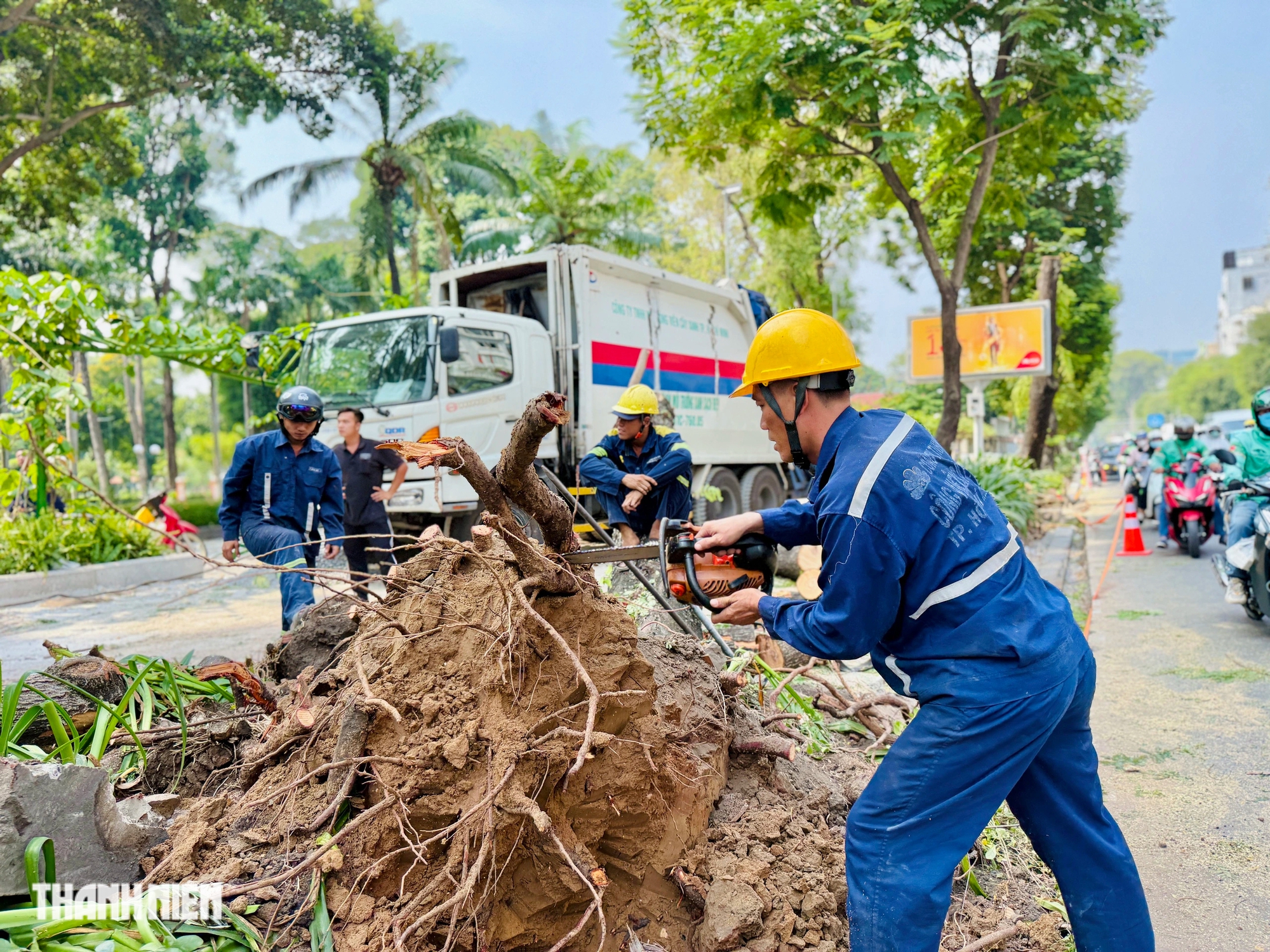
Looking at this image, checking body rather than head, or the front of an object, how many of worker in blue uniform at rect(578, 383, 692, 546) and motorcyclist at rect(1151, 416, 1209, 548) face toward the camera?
2

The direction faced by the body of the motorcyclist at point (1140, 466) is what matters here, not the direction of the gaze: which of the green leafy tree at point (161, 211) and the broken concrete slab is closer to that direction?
the broken concrete slab

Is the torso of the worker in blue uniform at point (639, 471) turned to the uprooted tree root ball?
yes

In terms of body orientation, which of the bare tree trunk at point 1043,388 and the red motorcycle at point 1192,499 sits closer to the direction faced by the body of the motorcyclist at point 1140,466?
the red motorcycle

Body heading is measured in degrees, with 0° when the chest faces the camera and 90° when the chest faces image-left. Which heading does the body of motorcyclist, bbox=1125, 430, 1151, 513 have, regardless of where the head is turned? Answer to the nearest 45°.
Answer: approximately 0°

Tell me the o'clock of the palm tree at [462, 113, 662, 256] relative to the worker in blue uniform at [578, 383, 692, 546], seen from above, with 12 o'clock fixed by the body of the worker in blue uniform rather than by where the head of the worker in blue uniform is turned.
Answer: The palm tree is roughly at 6 o'clock from the worker in blue uniform.
